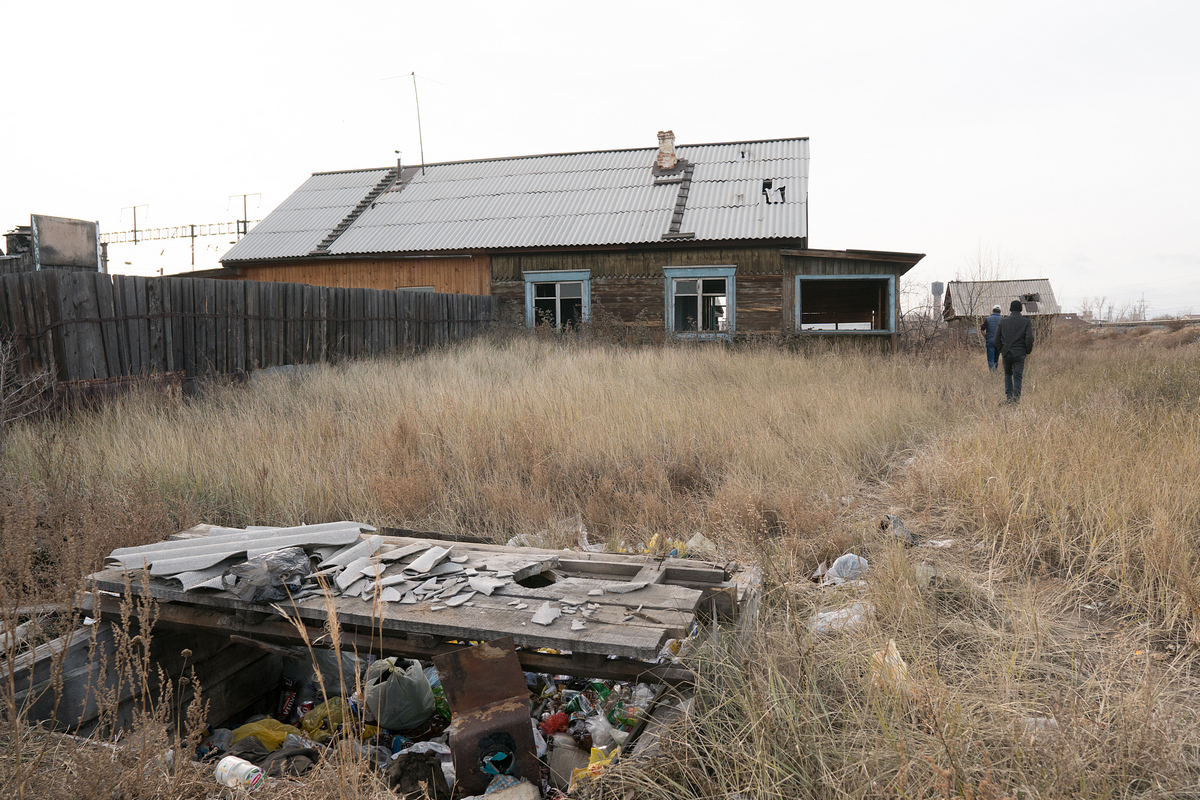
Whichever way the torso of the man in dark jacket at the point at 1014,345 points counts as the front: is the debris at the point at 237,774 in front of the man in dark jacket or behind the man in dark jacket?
behind

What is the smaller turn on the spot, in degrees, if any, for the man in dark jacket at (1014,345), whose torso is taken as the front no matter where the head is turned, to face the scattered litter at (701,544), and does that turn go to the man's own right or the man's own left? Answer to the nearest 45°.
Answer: approximately 180°

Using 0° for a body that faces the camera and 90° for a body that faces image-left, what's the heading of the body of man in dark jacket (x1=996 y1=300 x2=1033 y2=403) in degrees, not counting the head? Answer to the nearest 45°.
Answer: approximately 180°

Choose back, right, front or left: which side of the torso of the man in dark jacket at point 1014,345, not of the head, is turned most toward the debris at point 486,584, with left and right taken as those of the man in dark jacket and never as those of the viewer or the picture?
back

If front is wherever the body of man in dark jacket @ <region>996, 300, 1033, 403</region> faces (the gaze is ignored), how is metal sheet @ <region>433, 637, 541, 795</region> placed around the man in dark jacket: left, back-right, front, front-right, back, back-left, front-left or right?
back

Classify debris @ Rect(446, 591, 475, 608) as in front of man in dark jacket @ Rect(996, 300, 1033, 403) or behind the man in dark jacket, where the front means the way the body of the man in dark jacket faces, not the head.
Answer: behind

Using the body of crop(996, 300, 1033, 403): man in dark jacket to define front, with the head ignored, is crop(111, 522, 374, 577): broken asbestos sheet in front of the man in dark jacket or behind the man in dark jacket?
behind

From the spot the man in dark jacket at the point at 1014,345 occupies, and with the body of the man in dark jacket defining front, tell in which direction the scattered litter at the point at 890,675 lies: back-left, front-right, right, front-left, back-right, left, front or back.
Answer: back

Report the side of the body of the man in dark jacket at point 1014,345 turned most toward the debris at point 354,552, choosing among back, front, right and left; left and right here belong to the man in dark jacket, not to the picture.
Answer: back

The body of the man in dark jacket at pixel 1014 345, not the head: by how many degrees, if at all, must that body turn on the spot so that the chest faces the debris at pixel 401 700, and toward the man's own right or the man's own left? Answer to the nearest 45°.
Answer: approximately 180°

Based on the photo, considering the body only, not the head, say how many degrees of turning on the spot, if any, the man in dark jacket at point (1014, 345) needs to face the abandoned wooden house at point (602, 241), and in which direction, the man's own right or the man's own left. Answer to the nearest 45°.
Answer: approximately 45° to the man's own left

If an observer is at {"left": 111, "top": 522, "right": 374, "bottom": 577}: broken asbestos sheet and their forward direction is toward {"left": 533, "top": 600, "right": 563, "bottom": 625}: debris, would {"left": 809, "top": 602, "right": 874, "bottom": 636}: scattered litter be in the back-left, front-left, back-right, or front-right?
front-left

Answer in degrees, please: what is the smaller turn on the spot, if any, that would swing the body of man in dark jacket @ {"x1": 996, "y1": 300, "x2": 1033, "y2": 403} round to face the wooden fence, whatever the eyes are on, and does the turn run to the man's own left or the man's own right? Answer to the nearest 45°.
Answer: approximately 135° to the man's own left

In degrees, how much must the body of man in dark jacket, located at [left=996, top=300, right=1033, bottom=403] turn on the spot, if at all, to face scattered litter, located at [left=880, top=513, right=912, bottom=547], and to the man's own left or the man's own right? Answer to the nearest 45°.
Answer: approximately 180°

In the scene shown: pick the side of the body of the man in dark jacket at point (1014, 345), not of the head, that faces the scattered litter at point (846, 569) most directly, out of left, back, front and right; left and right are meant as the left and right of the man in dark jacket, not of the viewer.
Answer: back
